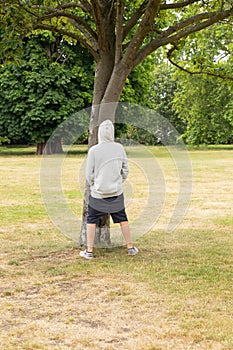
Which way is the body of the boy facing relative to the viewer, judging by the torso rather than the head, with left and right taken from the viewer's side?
facing away from the viewer
